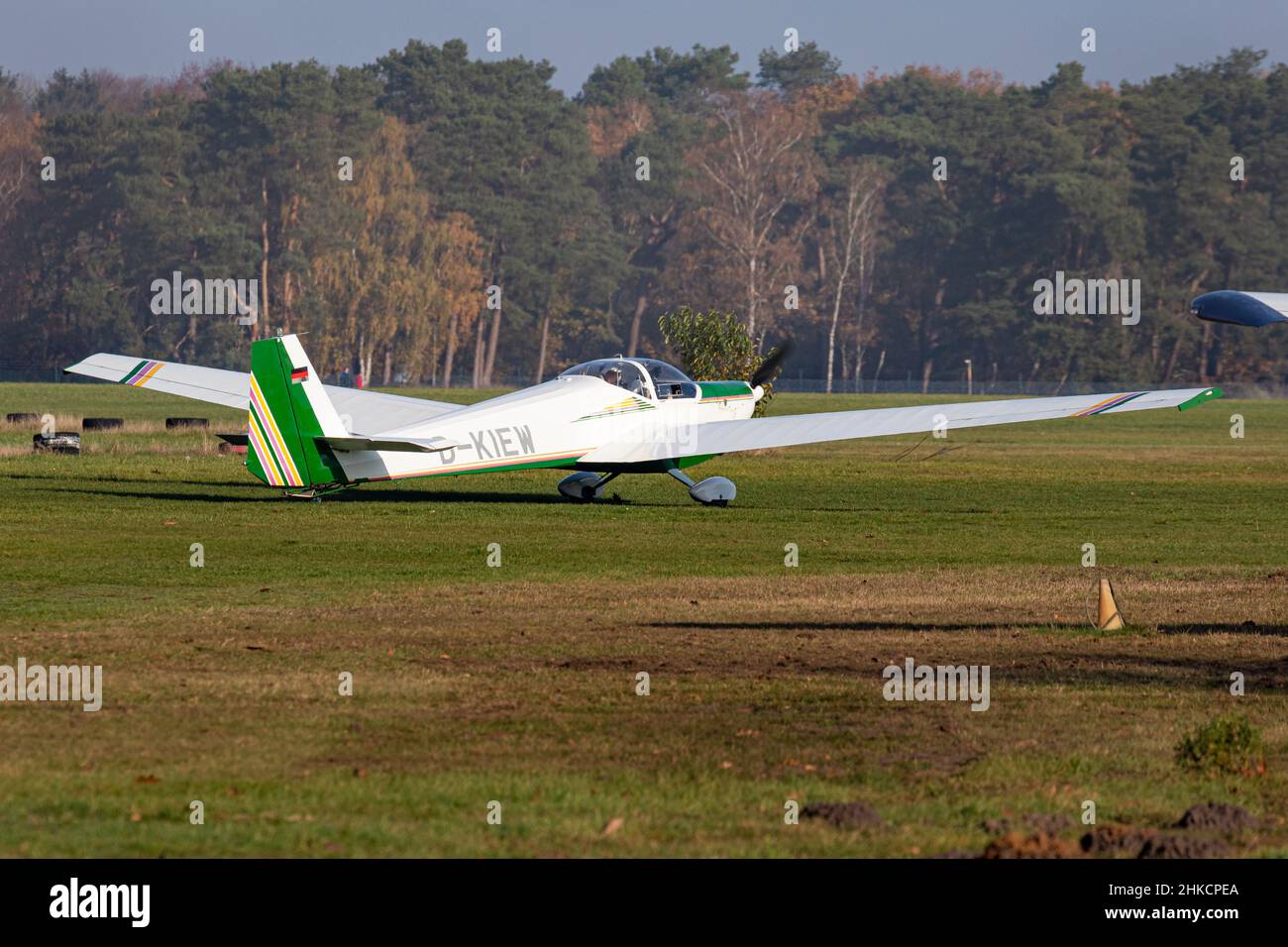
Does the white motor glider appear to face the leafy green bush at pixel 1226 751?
no

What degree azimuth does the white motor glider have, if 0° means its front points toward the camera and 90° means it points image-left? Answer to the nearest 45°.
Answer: approximately 225°

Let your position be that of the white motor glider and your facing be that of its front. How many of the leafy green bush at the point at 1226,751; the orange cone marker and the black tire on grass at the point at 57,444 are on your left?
1

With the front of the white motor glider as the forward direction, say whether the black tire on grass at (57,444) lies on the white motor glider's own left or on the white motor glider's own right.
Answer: on the white motor glider's own left

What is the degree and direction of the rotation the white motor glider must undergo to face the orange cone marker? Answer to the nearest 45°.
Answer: approximately 135° to its right

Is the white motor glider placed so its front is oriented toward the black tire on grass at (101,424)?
no
